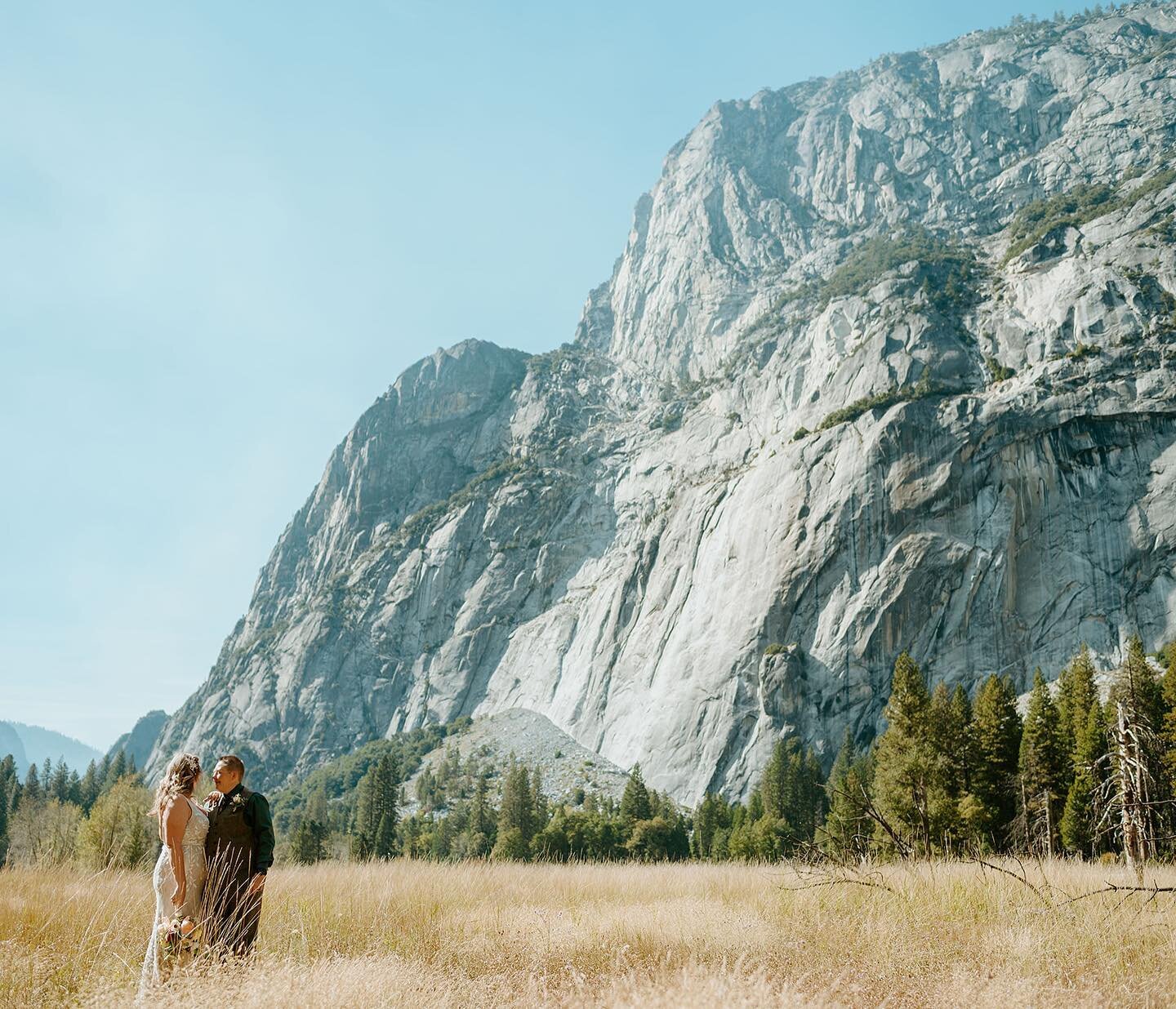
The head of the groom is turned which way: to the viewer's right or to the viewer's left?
to the viewer's left

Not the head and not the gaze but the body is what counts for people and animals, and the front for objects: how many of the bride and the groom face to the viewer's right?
1

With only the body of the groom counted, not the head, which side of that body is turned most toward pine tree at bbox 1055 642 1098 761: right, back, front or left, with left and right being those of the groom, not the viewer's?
back

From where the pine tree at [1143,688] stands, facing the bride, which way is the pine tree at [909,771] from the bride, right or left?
right

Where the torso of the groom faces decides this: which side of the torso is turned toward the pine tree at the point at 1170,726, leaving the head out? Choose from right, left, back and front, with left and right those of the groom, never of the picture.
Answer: back

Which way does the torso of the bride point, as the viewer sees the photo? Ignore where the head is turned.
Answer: to the viewer's right

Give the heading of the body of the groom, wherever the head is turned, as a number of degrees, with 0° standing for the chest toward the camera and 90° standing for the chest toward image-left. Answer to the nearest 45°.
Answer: approximately 45°
